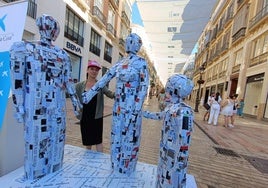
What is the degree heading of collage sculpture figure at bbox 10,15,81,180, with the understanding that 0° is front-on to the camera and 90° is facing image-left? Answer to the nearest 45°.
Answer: approximately 315°

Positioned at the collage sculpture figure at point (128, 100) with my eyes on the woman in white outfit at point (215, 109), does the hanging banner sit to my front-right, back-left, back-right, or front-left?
back-left

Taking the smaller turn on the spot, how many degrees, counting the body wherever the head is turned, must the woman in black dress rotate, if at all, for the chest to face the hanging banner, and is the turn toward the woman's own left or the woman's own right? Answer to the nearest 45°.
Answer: approximately 90° to the woman's own right
